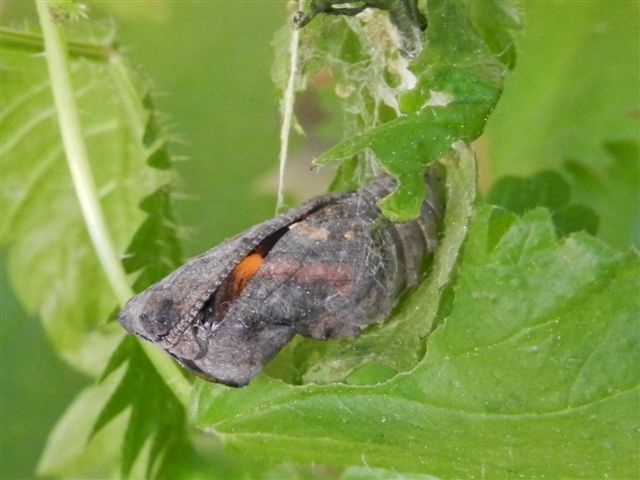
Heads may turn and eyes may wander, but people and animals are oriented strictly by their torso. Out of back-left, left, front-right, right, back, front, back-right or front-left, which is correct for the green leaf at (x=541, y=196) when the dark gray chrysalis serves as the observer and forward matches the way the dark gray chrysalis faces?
back-right

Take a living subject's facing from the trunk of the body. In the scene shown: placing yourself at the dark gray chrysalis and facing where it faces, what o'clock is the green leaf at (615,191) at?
The green leaf is roughly at 5 o'clock from the dark gray chrysalis.

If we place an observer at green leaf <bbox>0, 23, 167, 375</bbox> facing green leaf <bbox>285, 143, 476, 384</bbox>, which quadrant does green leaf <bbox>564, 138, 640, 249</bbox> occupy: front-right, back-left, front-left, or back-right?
front-left

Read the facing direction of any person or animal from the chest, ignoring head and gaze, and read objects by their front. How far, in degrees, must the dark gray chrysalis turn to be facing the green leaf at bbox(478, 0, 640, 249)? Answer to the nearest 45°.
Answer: approximately 135° to its right

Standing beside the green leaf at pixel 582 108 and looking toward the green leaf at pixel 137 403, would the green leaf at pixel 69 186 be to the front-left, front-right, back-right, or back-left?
front-right

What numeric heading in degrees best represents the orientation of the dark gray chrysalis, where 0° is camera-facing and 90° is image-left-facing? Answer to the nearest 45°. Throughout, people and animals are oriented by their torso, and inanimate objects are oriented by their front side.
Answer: approximately 90°
